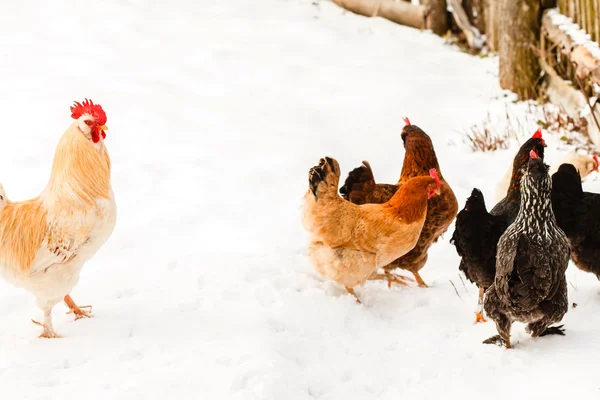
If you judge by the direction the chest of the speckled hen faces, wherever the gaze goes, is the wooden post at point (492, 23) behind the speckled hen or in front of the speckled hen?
in front

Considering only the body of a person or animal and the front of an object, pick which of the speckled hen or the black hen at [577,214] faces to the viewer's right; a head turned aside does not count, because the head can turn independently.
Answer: the black hen

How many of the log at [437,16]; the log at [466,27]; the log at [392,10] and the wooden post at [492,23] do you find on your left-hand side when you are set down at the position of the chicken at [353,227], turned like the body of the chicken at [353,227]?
4

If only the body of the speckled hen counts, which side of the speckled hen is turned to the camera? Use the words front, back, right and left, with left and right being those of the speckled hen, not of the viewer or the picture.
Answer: back

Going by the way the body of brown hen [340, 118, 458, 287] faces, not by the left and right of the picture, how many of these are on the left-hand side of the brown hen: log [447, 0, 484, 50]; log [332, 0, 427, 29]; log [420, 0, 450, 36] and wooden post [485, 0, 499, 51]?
4

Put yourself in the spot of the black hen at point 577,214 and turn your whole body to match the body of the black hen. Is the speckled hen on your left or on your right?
on your right

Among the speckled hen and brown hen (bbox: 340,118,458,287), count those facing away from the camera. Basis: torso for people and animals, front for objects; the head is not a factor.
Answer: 1

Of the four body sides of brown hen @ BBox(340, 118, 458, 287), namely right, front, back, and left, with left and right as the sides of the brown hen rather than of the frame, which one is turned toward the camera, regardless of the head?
right

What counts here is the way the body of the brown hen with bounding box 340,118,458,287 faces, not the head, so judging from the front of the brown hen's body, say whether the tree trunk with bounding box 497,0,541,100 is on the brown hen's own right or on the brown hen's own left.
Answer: on the brown hen's own left

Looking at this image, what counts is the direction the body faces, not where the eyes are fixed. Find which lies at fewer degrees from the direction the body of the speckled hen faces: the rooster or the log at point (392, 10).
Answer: the log

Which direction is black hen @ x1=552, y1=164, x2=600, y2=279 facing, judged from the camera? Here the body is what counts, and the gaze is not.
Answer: to the viewer's right

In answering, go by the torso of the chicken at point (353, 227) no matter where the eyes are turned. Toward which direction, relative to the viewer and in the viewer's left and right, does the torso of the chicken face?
facing to the right of the viewer

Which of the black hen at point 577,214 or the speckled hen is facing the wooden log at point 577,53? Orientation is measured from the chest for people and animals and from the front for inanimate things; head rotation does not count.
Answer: the speckled hen

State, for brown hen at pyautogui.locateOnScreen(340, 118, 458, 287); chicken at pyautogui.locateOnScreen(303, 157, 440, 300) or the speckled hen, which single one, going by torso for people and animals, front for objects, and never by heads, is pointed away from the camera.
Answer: the speckled hen

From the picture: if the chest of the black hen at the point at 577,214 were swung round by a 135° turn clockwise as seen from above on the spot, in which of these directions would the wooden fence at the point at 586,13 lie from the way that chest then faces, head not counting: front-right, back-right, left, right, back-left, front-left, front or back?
back-right
